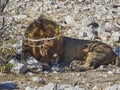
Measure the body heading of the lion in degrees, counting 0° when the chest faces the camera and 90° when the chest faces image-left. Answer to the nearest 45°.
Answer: approximately 90°

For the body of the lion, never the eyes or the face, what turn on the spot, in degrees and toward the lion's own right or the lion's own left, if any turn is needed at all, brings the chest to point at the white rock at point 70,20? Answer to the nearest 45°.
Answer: approximately 90° to the lion's own right

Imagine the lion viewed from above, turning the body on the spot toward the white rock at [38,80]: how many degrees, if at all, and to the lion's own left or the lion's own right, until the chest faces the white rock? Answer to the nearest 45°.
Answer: approximately 90° to the lion's own left

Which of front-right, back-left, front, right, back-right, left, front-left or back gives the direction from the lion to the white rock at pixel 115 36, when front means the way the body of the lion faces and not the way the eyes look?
back-right

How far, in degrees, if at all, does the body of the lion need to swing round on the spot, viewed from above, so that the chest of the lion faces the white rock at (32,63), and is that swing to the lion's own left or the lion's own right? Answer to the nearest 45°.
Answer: approximately 45° to the lion's own left
